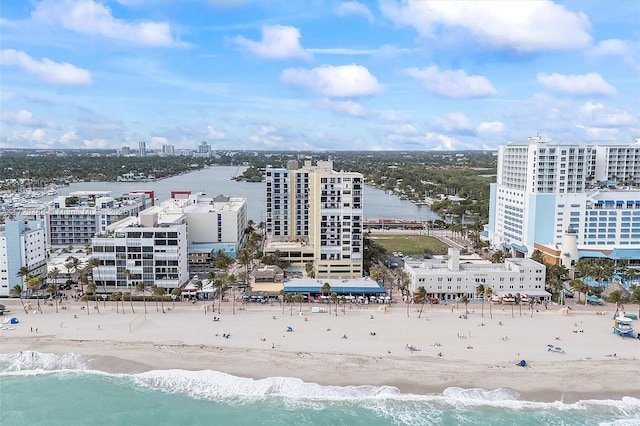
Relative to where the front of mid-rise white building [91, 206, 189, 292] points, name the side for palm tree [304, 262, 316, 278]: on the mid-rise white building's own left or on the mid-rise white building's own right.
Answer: on the mid-rise white building's own left

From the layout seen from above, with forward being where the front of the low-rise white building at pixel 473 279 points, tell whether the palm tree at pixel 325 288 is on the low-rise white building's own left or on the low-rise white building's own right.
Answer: on the low-rise white building's own right

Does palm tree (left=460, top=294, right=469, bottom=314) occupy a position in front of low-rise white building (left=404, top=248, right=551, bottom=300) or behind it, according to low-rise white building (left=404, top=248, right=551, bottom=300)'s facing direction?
in front

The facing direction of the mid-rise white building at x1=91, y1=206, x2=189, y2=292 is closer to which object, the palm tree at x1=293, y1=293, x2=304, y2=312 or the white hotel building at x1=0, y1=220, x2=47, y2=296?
the palm tree

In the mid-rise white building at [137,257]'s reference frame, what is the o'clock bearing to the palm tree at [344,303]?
The palm tree is roughly at 10 o'clock from the mid-rise white building.

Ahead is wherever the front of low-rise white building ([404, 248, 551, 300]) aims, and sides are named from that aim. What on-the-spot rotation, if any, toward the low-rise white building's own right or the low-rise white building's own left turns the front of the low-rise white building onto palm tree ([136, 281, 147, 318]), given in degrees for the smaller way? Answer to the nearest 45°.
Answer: approximately 45° to the low-rise white building's own right

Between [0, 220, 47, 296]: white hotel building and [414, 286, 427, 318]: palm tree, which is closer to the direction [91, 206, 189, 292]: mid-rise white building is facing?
the palm tree

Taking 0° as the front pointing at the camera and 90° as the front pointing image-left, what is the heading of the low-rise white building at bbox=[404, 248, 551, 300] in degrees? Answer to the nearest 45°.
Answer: approximately 0°

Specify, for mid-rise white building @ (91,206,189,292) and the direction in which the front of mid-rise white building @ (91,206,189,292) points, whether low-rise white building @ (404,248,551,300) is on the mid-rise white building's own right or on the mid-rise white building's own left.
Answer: on the mid-rise white building's own left

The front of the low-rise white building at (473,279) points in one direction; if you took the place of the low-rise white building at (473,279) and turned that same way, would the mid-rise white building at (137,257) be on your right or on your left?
on your right

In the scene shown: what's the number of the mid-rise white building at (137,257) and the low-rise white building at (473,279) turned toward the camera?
2

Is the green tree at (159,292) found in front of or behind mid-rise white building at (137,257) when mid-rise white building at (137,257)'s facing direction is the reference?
in front
